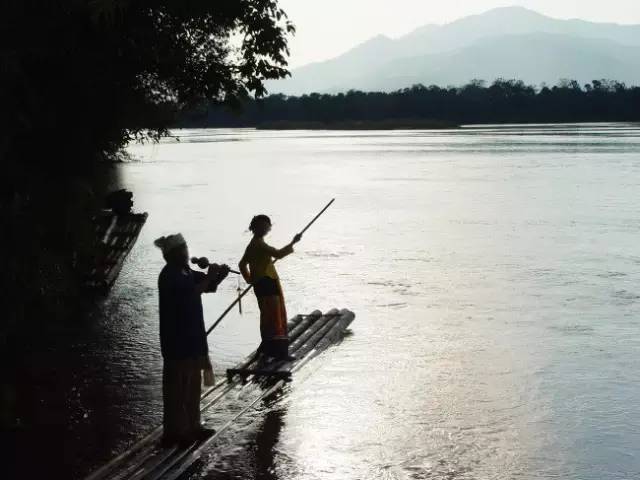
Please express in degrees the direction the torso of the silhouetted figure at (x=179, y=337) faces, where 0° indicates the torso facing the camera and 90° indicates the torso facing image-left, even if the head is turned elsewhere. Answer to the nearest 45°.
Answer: approximately 270°

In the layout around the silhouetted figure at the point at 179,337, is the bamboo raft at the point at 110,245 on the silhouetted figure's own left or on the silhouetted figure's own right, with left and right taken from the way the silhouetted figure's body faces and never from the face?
on the silhouetted figure's own left

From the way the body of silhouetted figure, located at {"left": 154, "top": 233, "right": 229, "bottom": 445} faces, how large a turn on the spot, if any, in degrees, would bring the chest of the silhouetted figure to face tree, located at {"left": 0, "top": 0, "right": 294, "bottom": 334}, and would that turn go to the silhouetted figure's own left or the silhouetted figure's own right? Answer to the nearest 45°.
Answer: approximately 135° to the silhouetted figure's own left

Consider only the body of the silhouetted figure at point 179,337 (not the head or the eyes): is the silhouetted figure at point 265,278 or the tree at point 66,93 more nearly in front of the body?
the silhouetted figure
